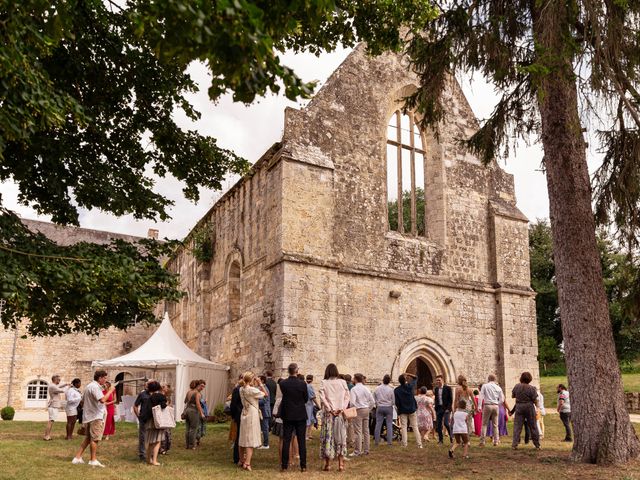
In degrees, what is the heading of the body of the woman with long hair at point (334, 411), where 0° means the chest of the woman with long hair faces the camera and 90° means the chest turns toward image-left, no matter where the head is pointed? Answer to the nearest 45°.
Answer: approximately 180°

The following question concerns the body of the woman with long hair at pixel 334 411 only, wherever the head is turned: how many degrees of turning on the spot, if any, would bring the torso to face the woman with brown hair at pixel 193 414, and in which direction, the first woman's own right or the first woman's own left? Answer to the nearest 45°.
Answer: approximately 45° to the first woman's own left

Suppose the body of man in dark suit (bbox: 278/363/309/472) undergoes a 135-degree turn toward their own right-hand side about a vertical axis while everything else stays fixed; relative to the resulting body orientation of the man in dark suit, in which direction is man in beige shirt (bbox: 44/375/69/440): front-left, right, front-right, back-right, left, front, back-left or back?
back

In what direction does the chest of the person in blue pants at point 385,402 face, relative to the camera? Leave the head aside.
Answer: away from the camera

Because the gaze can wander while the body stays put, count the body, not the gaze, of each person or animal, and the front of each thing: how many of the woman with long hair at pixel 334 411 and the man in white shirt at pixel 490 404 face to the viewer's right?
0

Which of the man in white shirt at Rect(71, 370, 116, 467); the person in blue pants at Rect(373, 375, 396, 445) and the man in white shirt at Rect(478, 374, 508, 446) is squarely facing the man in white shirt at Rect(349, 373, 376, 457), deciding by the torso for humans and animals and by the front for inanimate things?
the man in white shirt at Rect(71, 370, 116, 467)

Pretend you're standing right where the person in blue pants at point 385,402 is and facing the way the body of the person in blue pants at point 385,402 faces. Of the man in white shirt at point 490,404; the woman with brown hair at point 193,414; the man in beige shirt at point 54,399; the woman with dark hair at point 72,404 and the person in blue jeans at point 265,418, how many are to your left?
4

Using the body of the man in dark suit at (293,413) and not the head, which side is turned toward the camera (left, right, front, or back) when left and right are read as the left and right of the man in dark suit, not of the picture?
back

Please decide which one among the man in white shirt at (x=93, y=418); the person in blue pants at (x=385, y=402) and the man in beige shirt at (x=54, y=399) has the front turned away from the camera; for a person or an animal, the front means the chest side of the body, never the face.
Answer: the person in blue pants

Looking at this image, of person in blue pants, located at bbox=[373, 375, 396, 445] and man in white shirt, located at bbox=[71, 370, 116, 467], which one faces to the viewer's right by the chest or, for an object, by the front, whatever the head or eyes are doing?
the man in white shirt

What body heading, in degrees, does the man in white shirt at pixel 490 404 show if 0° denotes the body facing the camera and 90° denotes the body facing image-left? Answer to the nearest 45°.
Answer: approximately 180°
